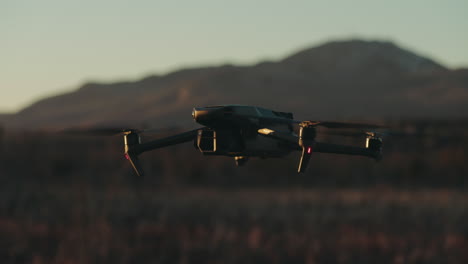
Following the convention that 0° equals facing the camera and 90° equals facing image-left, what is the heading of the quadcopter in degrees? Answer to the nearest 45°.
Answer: approximately 45°
